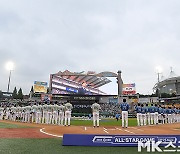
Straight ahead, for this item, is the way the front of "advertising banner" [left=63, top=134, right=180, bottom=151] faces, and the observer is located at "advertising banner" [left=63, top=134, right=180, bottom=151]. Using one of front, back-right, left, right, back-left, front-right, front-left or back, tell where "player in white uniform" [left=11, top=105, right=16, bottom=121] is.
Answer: back-right

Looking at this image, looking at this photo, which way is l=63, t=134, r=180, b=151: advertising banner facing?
toward the camera

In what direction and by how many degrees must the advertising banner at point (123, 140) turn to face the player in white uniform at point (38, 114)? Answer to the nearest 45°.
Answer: approximately 135° to its right

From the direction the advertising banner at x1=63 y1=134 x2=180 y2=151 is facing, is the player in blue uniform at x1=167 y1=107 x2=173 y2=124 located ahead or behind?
behind

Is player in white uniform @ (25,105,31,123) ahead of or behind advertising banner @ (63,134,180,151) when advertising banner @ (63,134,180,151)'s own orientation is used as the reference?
behind

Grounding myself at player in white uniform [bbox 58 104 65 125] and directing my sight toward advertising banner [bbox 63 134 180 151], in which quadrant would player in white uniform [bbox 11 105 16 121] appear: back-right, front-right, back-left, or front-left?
back-right

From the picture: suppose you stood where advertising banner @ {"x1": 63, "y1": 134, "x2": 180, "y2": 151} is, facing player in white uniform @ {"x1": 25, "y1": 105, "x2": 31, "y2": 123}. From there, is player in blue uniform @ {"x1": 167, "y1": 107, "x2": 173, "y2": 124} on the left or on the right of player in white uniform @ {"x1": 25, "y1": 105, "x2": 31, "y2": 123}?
right

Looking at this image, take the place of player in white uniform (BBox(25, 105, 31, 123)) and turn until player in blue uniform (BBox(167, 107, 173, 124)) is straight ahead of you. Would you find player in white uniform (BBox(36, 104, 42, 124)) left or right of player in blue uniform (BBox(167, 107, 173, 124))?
right

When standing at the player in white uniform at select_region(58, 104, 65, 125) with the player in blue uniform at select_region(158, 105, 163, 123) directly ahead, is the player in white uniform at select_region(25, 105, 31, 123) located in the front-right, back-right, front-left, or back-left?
back-left

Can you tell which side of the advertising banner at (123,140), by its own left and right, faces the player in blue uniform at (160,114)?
back
